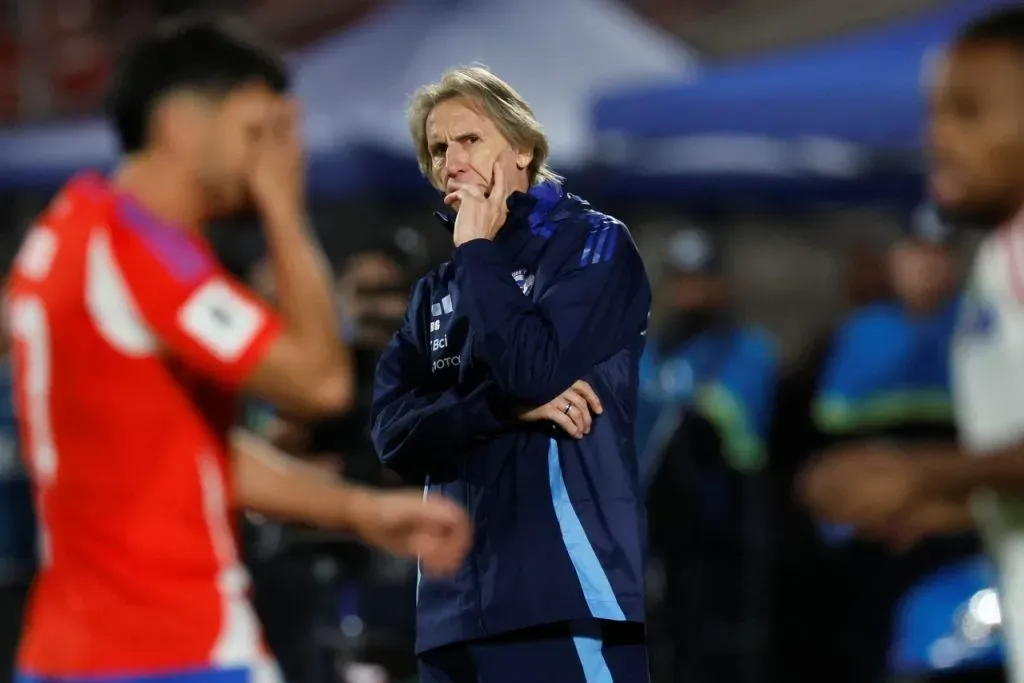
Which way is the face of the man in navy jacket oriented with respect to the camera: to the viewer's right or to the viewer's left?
to the viewer's left

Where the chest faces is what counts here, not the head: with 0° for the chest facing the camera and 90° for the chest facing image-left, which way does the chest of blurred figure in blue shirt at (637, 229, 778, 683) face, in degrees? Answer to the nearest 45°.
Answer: approximately 45°

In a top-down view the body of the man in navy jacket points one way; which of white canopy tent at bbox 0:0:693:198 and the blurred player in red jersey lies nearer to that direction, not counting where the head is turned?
the blurred player in red jersey

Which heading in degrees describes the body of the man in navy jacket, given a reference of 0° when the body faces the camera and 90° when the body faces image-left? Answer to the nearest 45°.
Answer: approximately 45°

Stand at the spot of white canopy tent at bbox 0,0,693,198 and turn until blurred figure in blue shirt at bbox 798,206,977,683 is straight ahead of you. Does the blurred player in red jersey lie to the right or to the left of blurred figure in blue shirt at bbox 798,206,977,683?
right

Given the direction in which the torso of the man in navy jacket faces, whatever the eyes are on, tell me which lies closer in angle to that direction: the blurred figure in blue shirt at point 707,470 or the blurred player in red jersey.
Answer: the blurred player in red jersey

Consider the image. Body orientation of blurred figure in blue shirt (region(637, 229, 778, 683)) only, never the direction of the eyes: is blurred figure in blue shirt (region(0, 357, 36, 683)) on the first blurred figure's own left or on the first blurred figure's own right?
on the first blurred figure's own right

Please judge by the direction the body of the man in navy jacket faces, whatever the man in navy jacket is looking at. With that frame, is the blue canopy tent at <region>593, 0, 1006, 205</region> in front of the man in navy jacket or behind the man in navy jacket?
behind
